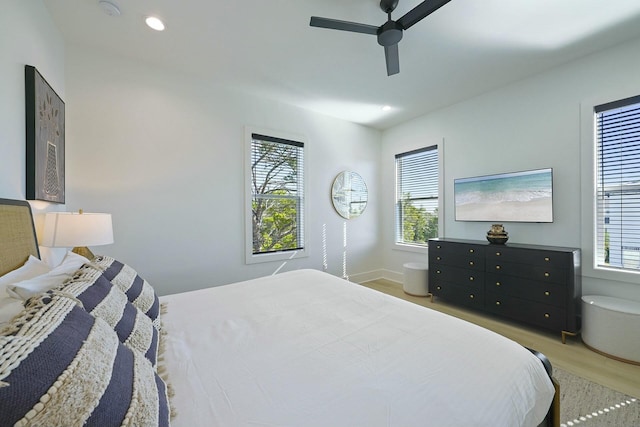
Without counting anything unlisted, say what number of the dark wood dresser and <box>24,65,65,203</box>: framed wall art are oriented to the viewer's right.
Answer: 1

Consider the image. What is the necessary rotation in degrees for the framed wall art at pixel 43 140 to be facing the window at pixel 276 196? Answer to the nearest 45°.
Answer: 0° — it already faces it

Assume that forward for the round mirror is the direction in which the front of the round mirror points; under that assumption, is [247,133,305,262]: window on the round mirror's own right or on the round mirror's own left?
on the round mirror's own right

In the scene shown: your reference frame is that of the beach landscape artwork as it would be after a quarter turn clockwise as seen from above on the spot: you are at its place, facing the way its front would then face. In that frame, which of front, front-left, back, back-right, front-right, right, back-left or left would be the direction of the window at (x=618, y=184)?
back-right

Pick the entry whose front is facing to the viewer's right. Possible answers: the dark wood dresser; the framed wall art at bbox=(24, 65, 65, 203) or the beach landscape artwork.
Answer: the framed wall art

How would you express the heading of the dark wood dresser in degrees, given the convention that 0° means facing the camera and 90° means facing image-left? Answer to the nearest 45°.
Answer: approximately 45°

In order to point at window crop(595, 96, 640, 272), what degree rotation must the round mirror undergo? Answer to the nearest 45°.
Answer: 0° — it already faces it

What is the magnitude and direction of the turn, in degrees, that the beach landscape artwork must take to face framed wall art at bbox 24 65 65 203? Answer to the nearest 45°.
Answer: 0° — it already faces it

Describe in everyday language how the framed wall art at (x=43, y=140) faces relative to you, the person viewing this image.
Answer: facing to the right of the viewer

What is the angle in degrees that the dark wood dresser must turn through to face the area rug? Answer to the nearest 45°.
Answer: approximately 45° to its left
